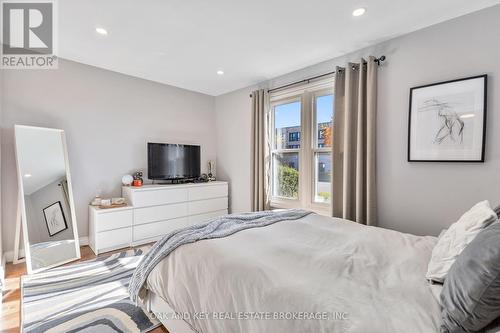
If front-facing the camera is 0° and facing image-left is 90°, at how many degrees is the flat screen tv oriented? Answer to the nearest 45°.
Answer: approximately 315°

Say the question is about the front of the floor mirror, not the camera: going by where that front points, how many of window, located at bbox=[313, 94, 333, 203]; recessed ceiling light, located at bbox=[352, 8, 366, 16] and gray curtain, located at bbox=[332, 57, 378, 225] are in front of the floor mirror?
3

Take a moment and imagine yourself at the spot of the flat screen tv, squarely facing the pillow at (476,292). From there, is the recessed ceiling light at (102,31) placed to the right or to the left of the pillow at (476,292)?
right

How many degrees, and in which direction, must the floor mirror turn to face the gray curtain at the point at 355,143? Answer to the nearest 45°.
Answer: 0° — it already faces it

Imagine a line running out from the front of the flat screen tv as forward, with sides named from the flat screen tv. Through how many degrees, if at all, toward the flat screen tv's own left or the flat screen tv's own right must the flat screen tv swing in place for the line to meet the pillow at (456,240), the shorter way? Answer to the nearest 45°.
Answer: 0° — it already faces it

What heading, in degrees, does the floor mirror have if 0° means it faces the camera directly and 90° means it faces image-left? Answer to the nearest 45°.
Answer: approximately 315°

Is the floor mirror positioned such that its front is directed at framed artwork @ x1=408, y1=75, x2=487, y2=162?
yes
